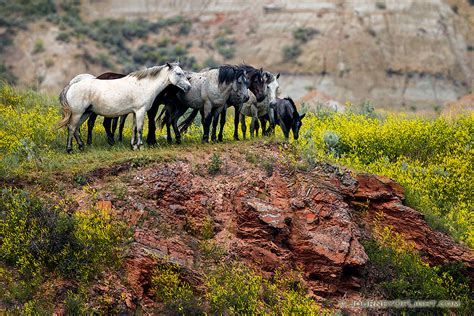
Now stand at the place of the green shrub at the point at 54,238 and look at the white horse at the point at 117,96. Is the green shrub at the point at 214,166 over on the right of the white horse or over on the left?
right

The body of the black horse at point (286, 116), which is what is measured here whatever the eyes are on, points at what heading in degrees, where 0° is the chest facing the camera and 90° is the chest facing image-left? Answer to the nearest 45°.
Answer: approximately 315°

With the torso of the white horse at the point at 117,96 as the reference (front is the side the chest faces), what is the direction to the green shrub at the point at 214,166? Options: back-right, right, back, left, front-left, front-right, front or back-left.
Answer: front-right

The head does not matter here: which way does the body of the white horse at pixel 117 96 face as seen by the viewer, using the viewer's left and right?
facing to the right of the viewer

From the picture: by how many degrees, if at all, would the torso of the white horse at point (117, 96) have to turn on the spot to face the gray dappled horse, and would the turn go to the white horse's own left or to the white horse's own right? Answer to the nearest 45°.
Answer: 0° — it already faces it
